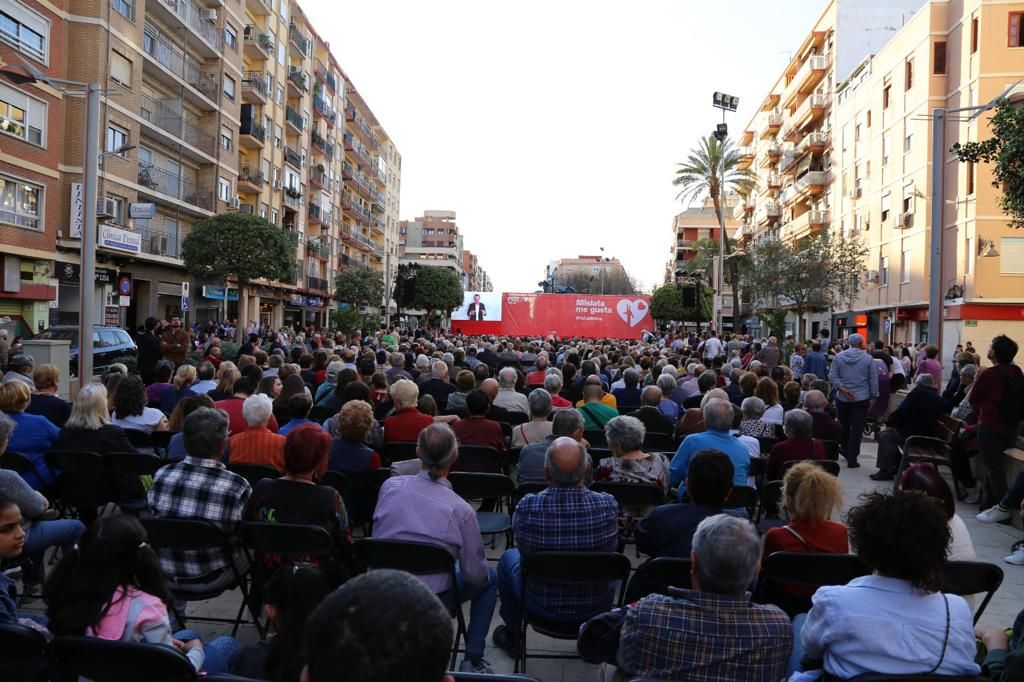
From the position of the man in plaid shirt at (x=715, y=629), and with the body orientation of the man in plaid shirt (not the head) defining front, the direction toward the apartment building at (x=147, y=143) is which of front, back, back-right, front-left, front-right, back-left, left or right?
front-left

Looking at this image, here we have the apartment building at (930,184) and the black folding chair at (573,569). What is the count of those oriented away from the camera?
1

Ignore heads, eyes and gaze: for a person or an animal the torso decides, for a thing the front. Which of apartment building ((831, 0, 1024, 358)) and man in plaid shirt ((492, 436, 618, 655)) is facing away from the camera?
the man in plaid shirt

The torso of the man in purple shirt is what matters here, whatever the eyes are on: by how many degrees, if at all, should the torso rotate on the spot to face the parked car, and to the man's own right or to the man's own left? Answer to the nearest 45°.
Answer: approximately 45° to the man's own left

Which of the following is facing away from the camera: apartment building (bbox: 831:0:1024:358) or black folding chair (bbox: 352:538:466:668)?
the black folding chair

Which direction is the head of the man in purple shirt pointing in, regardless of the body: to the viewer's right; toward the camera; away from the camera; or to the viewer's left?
away from the camera

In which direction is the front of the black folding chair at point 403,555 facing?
away from the camera

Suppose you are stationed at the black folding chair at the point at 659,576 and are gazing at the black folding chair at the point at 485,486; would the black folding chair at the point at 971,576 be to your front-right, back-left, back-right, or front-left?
back-right

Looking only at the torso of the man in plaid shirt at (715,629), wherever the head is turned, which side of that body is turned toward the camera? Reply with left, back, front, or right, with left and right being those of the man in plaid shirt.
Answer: back

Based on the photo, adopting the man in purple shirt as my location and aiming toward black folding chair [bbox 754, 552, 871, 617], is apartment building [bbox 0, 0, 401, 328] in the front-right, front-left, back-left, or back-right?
back-left

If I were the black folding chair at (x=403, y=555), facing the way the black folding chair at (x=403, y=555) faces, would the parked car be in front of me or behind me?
in front

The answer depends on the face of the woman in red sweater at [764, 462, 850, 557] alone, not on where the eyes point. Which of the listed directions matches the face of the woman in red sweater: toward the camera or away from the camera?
away from the camera

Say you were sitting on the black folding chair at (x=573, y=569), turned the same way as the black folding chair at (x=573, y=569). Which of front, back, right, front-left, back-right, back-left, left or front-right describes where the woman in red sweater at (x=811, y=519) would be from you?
right

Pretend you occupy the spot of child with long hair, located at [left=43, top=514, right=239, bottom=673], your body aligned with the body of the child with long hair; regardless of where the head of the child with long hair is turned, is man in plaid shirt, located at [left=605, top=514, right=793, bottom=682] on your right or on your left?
on your right

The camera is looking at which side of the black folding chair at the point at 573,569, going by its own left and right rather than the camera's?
back
